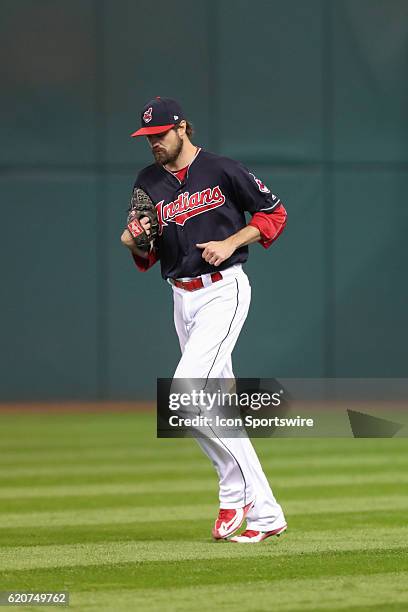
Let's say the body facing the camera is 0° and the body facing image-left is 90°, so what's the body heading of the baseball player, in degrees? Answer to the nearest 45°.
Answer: approximately 45°
